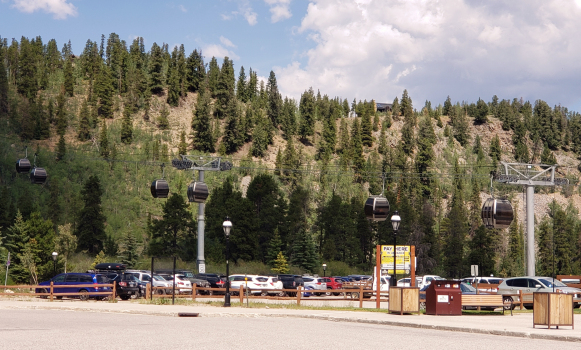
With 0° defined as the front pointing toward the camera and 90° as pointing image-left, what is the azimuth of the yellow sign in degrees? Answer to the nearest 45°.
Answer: approximately 0°

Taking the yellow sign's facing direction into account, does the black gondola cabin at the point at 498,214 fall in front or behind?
behind

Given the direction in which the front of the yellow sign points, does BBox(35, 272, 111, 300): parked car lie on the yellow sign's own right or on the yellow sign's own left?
on the yellow sign's own right

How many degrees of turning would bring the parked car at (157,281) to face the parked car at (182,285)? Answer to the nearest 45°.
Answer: approximately 45° to its left

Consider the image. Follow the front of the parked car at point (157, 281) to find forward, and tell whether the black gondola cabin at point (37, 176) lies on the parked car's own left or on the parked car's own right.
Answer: on the parked car's own right

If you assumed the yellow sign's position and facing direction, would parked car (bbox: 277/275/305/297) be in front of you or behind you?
behind

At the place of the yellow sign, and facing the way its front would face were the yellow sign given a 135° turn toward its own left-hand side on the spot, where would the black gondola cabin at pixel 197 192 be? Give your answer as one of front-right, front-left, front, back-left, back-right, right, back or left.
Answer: left

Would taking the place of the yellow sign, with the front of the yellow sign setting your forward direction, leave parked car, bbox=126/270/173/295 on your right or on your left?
on your right

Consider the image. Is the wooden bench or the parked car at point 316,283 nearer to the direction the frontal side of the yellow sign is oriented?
the wooden bench

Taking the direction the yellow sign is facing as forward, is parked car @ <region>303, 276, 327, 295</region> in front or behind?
behind
